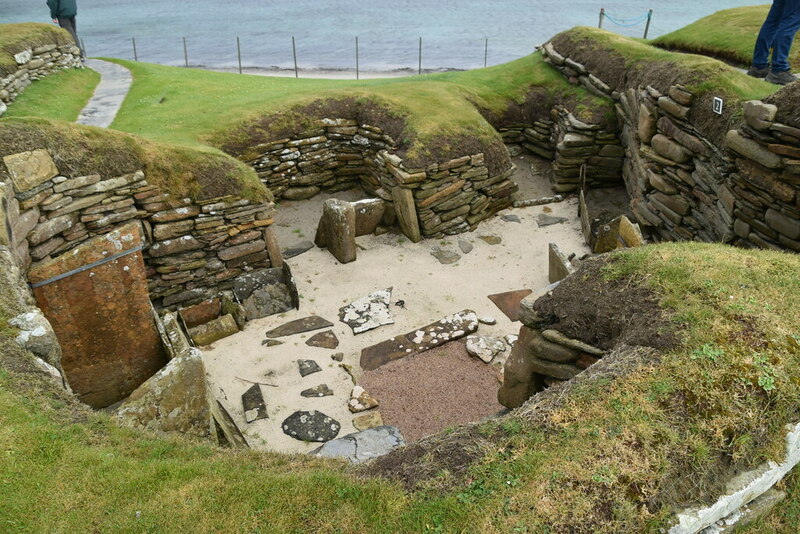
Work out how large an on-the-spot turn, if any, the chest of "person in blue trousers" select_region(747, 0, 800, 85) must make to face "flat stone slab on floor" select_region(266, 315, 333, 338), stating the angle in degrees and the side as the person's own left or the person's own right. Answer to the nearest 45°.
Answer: approximately 45° to the person's own left

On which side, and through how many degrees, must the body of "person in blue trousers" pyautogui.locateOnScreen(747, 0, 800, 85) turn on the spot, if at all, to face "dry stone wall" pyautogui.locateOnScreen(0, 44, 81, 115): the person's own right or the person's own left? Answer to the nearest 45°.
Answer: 0° — they already face it

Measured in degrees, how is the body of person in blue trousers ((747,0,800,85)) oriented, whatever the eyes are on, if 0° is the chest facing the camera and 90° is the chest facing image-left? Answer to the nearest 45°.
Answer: approximately 90°

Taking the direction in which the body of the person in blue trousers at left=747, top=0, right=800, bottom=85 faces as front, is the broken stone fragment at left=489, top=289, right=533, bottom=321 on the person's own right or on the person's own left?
on the person's own left

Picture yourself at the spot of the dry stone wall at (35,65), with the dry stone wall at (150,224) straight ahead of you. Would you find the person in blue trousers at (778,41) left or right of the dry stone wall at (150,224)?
left

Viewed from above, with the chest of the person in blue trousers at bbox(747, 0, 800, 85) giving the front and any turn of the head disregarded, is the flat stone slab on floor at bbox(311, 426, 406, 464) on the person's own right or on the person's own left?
on the person's own left

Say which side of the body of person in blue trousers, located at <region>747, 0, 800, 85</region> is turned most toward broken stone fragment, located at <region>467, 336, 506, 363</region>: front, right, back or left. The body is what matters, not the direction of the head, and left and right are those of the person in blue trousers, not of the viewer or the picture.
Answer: left

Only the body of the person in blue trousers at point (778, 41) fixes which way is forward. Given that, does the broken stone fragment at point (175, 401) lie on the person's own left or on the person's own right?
on the person's own left

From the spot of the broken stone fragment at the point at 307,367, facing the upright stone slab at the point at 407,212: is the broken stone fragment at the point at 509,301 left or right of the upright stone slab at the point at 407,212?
right
